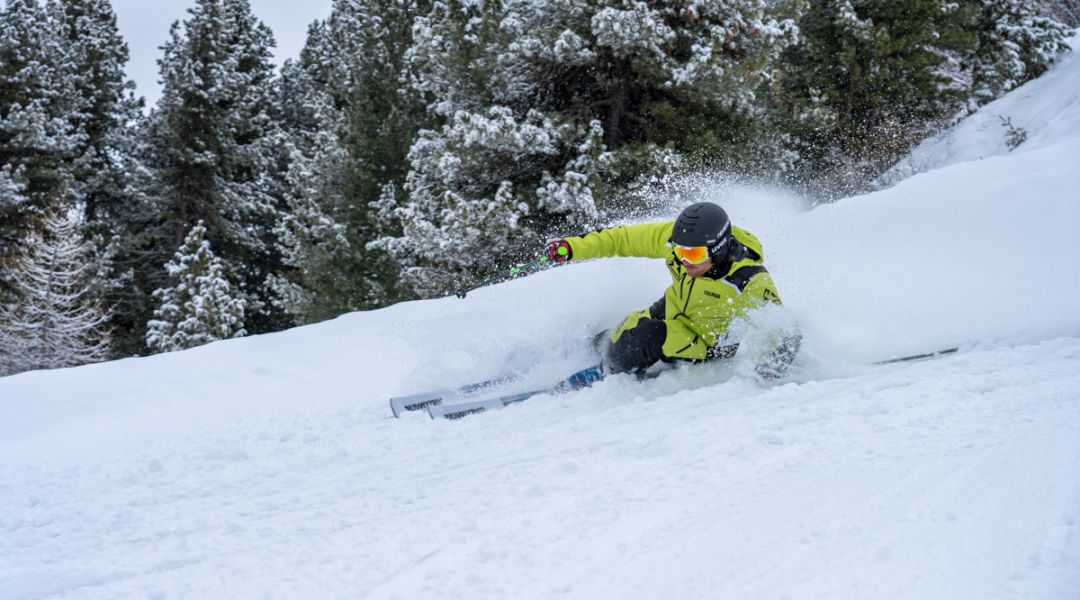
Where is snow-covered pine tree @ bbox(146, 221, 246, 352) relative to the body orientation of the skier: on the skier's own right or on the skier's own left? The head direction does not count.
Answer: on the skier's own right

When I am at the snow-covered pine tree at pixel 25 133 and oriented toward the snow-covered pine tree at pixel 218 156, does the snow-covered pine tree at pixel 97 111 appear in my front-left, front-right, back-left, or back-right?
front-left

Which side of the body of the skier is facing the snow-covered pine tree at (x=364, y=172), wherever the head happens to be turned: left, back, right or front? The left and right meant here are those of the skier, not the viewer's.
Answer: right

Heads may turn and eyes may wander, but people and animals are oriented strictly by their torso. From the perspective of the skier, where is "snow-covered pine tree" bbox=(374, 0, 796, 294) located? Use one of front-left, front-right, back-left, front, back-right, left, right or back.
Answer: back-right

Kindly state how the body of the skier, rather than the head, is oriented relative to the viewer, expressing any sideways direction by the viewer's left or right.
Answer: facing the viewer and to the left of the viewer

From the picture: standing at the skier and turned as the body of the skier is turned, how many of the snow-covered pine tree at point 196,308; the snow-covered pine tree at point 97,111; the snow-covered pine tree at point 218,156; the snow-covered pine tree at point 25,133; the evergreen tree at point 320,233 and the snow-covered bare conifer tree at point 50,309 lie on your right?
6

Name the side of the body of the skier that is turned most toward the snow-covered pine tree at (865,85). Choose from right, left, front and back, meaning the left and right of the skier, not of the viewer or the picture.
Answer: back

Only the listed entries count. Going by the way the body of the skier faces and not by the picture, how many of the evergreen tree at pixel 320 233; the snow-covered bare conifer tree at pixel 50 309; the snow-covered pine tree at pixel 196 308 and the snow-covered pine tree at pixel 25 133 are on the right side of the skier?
4

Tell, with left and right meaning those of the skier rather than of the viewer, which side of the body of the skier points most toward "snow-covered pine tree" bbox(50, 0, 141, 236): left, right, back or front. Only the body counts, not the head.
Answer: right

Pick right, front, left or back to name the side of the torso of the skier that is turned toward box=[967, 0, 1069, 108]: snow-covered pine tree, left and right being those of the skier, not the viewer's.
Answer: back

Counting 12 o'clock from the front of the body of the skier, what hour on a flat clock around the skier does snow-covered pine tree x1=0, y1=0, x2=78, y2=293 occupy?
The snow-covered pine tree is roughly at 3 o'clock from the skier.
